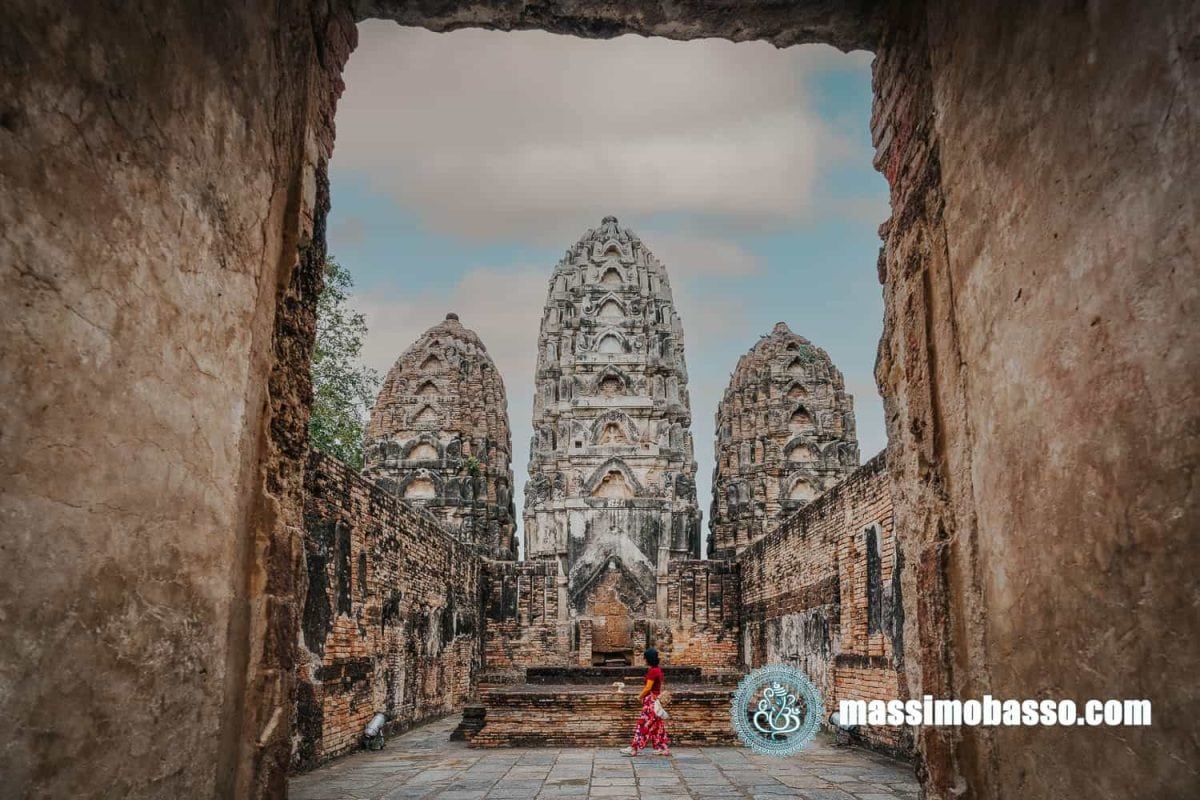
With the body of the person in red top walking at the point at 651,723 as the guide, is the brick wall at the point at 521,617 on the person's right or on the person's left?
on the person's right

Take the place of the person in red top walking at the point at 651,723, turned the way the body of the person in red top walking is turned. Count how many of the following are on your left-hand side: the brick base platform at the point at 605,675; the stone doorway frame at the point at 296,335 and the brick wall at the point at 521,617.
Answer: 1

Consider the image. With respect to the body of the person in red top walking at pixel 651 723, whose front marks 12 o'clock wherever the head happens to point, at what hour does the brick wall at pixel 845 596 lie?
The brick wall is roughly at 5 o'clock from the person in red top walking.

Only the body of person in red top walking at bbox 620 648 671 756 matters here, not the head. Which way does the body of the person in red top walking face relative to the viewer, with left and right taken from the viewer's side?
facing to the left of the viewer

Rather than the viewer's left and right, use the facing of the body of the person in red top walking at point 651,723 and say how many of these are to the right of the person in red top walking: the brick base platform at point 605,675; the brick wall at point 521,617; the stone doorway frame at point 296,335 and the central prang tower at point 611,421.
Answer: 3

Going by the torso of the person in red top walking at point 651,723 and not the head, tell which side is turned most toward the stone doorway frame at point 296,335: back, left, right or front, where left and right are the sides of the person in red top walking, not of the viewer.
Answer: left

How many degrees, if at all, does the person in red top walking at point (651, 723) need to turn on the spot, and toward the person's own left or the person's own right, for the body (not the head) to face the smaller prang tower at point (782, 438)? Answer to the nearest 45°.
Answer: approximately 90° to the person's own right

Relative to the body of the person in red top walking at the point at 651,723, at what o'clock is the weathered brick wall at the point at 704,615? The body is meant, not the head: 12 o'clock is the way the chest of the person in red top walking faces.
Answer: The weathered brick wall is roughly at 3 o'clock from the person in red top walking.

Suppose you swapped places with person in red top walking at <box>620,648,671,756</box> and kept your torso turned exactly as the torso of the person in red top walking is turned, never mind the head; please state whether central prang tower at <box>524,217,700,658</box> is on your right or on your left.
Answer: on your right

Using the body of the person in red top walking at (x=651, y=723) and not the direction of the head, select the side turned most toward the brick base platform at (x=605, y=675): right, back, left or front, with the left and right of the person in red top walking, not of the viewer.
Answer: right
